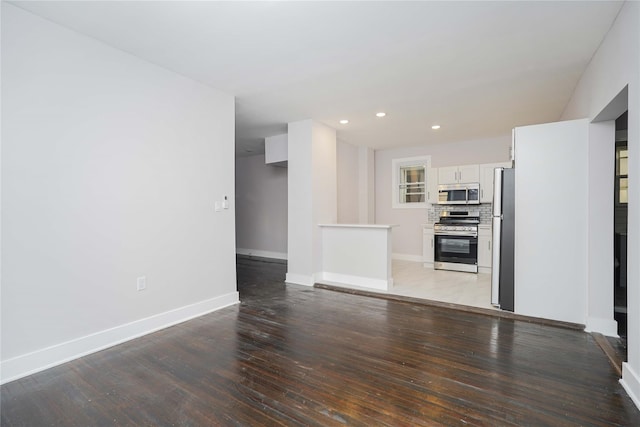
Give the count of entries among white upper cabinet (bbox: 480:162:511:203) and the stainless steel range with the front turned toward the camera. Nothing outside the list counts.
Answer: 2

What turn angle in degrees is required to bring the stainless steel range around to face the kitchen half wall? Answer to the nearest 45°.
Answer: approximately 45° to its right

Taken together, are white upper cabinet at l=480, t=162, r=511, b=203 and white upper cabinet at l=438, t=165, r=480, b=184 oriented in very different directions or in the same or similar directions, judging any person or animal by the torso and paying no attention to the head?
same or similar directions

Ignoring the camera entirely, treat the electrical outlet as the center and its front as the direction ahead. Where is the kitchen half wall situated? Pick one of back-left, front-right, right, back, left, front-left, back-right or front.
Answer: front-left

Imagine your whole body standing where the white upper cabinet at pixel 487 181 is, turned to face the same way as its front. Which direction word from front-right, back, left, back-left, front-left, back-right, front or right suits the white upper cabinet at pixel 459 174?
right

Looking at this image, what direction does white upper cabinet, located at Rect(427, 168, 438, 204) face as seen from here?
toward the camera

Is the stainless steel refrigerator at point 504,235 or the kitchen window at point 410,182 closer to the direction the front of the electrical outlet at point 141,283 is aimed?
the stainless steel refrigerator

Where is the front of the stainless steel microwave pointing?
toward the camera

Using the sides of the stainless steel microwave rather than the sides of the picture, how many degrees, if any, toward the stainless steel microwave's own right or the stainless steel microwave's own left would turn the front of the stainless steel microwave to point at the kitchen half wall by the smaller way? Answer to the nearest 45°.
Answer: approximately 45° to the stainless steel microwave's own right

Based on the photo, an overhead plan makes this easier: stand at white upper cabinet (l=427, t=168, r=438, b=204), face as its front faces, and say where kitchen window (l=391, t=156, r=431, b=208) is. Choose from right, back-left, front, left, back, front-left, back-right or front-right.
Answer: back-right

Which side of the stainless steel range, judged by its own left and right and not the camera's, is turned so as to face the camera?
front
